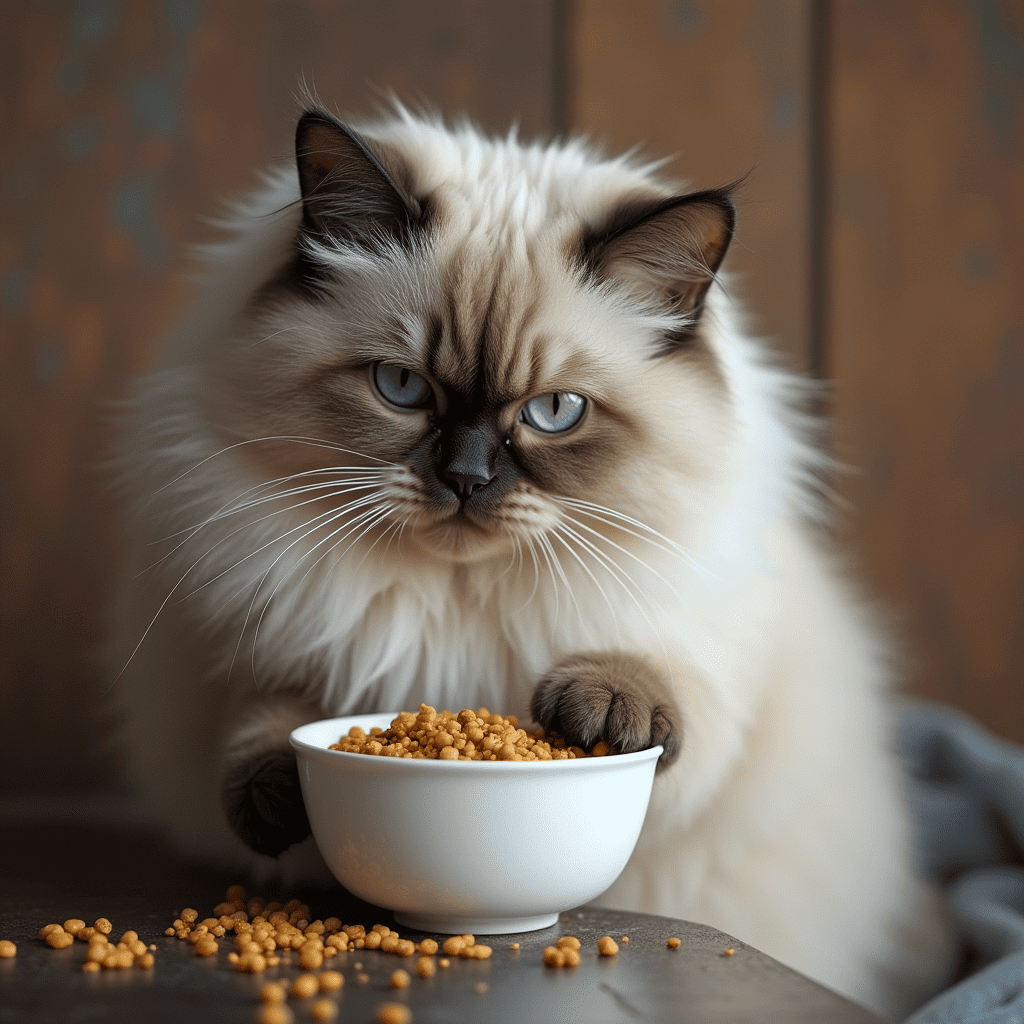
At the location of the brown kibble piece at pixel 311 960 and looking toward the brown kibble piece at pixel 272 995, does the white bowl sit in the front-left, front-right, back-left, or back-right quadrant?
back-left

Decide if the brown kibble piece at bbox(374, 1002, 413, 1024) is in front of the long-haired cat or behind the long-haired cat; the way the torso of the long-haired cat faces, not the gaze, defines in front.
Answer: in front

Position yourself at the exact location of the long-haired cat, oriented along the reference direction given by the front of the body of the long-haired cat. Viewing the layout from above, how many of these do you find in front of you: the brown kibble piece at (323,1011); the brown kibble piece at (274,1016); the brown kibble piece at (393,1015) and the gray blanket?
3

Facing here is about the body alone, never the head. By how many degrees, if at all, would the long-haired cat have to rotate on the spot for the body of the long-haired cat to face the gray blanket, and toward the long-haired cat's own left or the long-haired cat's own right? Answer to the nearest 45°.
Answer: approximately 135° to the long-haired cat's own left

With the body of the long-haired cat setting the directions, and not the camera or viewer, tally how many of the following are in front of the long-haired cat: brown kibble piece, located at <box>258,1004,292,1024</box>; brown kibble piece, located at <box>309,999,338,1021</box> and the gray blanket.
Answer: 2

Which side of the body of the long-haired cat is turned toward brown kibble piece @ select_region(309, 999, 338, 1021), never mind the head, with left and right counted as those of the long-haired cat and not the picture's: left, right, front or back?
front

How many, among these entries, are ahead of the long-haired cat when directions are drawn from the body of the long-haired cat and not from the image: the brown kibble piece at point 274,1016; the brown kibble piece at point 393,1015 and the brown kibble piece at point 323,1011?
3

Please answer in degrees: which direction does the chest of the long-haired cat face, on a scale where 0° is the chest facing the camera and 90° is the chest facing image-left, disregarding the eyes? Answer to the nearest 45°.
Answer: approximately 0°
